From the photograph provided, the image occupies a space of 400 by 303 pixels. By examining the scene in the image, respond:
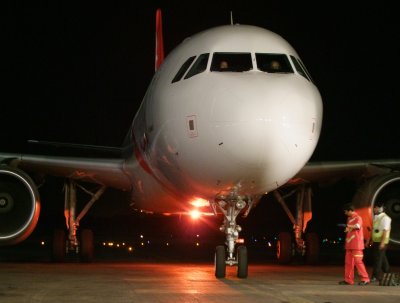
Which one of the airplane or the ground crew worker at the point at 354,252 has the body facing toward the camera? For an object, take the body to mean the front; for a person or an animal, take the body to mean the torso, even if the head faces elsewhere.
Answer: the airplane

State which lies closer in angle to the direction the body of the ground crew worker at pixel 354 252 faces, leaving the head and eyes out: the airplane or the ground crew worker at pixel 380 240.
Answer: the airplane

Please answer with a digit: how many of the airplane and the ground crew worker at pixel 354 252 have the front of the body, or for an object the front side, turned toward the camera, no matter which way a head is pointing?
1

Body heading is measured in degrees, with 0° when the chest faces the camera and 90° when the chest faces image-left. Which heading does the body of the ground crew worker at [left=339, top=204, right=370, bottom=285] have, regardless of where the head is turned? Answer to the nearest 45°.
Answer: approximately 90°

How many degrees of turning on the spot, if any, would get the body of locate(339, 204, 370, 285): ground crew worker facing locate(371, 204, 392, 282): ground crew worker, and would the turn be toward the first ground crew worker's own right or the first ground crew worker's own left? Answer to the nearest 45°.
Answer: approximately 135° to the first ground crew worker's own right

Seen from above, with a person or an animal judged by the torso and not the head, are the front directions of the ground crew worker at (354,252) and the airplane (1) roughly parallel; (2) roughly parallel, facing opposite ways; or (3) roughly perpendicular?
roughly perpendicular

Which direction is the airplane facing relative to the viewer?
toward the camera
